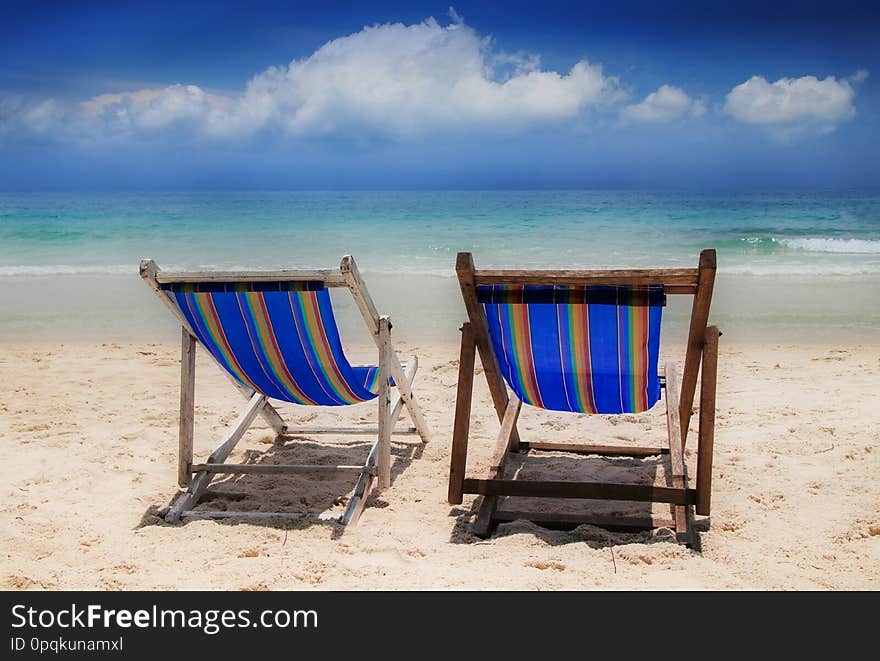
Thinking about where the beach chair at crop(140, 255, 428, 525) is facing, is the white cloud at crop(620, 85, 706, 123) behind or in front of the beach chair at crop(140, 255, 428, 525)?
in front

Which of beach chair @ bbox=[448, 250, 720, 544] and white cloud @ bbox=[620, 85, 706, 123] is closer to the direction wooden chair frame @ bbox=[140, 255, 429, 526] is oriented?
the white cloud

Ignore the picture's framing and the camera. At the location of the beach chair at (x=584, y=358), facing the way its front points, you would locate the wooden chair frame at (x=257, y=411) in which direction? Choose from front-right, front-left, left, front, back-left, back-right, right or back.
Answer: left

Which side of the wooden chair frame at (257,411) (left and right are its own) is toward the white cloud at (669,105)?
front

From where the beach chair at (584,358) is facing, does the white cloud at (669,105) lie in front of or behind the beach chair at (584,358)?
in front

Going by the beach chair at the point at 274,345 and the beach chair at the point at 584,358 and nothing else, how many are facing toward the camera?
0

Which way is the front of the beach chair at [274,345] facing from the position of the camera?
facing away from the viewer and to the right of the viewer

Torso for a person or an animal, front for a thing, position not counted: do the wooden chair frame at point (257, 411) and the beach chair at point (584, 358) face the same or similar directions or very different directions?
same or similar directions

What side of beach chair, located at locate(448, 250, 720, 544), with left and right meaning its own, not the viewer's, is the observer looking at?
back

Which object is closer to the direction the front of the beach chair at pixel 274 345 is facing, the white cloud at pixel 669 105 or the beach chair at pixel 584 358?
the white cloud

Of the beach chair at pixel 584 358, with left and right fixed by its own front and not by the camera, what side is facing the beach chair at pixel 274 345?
left
